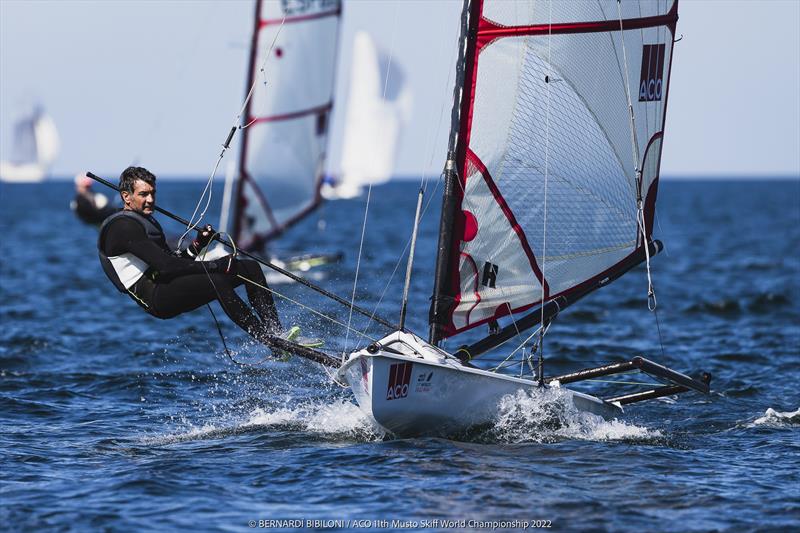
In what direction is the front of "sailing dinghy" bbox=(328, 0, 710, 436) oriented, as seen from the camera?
facing the viewer and to the left of the viewer

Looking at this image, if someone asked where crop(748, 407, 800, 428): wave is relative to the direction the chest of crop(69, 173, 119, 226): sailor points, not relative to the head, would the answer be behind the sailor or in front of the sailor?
in front

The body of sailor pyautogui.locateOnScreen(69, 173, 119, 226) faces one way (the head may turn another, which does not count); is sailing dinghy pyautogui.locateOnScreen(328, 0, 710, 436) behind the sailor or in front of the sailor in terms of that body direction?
in front

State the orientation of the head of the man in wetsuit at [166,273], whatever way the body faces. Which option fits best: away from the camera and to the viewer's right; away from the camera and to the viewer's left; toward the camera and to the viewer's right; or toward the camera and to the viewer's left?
toward the camera and to the viewer's right

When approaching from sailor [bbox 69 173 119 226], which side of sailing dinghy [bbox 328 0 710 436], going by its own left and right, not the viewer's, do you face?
right

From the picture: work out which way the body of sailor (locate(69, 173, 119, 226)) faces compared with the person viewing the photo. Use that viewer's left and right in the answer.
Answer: facing the viewer and to the right of the viewer

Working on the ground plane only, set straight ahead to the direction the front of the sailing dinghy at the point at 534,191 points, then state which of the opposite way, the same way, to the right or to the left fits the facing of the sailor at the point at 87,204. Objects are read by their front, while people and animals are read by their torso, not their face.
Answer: to the left

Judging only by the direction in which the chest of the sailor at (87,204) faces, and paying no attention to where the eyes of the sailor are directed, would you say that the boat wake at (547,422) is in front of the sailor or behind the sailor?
in front

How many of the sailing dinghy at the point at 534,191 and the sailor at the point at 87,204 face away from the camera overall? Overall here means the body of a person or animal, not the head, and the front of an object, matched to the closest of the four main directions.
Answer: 0
